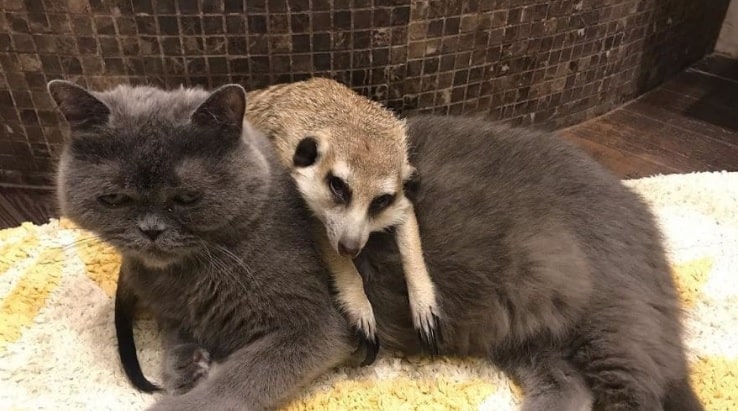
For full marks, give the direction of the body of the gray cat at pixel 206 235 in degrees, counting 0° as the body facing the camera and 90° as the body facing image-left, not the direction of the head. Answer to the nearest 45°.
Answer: approximately 45°

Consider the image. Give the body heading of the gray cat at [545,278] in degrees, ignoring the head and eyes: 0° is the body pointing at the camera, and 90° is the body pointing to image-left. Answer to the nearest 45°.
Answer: approximately 90°
